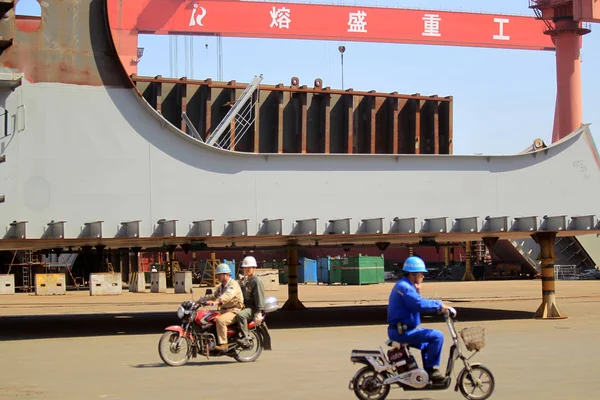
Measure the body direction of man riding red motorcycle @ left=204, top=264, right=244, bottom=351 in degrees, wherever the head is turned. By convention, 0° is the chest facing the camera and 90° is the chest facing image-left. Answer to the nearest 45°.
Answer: approximately 90°

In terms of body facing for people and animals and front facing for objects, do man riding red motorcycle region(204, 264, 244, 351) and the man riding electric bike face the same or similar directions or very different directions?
very different directions

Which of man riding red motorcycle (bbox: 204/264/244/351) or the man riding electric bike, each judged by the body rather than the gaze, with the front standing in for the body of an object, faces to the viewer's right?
the man riding electric bike

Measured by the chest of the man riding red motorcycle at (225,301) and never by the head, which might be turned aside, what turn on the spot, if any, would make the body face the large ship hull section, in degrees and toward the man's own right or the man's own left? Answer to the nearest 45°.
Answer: approximately 90° to the man's own right

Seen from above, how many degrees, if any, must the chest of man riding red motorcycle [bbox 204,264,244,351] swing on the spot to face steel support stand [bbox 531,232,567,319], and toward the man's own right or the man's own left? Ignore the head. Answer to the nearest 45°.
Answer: approximately 135° to the man's own right

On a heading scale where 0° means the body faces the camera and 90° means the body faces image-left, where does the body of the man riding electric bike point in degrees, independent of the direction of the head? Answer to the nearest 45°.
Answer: approximately 270°

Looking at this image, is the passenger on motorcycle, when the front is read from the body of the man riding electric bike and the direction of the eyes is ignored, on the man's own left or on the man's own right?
on the man's own left

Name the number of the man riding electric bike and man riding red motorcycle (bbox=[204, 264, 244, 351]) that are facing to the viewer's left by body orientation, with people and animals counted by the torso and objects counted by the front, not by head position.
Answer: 1

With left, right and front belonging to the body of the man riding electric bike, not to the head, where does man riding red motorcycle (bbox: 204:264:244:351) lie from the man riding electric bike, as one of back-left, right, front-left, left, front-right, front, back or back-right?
back-left

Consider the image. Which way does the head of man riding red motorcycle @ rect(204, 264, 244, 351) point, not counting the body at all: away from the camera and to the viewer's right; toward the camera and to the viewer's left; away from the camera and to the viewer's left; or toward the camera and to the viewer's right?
toward the camera and to the viewer's left

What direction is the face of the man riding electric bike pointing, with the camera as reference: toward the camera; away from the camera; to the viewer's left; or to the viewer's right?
to the viewer's right
